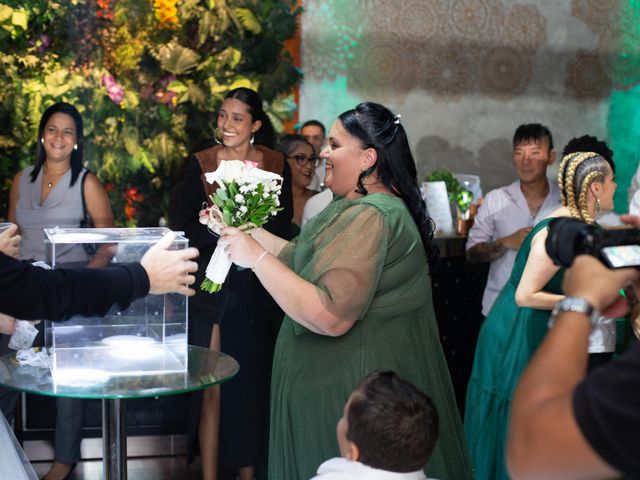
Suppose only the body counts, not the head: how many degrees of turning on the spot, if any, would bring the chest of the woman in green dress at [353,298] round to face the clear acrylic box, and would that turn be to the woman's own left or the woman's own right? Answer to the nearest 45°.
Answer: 0° — they already face it

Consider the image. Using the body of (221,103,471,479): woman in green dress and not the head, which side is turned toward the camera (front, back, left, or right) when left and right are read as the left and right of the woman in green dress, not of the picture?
left

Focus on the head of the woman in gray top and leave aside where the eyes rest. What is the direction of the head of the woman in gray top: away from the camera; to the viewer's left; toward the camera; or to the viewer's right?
toward the camera

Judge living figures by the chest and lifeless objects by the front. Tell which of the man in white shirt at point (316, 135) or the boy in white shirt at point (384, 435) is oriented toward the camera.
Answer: the man in white shirt

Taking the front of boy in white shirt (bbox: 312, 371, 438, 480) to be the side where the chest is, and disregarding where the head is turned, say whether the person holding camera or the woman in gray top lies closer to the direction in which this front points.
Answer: the woman in gray top

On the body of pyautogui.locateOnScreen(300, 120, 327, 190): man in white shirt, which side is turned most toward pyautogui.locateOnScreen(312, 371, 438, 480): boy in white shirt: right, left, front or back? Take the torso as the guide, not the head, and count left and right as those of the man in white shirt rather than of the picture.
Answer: front

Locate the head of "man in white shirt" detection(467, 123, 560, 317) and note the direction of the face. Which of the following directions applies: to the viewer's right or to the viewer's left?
to the viewer's left

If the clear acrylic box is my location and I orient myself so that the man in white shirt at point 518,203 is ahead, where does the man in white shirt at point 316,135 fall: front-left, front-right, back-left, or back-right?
front-left

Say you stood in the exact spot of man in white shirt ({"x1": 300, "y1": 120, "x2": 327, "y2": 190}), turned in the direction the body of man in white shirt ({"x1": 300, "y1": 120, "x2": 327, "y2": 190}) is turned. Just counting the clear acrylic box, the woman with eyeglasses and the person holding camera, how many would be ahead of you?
3

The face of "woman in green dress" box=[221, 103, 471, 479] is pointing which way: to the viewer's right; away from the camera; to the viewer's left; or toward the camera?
to the viewer's left

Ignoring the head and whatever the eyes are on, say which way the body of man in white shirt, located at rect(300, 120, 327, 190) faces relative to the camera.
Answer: toward the camera

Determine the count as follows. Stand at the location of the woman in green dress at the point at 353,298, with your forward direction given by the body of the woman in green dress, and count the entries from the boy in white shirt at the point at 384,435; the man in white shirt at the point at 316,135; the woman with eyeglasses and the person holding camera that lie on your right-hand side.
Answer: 2

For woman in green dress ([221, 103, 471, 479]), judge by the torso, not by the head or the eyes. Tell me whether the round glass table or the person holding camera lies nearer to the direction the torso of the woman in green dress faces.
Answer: the round glass table
